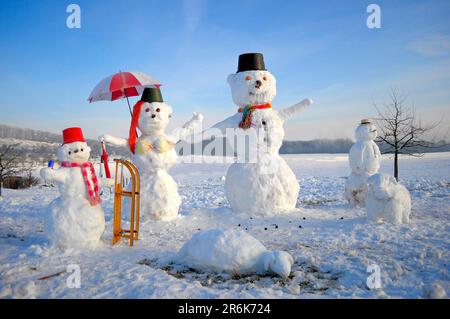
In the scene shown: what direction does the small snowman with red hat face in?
toward the camera

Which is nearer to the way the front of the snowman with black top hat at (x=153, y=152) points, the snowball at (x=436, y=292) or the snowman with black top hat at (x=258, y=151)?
the snowball

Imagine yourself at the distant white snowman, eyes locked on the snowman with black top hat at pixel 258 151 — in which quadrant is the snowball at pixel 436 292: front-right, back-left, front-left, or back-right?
front-left

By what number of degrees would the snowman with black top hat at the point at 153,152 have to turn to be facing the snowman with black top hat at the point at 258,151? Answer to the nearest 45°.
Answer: approximately 90° to its left

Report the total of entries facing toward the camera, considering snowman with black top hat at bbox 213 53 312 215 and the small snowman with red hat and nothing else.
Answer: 2

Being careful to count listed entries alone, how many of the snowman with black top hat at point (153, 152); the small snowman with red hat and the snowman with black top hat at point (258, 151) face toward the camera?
3

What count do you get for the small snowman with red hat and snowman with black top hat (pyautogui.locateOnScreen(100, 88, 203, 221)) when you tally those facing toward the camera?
2

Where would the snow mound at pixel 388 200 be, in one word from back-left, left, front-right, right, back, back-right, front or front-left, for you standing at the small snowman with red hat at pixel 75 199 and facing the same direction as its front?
left

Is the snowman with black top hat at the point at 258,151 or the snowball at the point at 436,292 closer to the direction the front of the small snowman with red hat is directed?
the snowball

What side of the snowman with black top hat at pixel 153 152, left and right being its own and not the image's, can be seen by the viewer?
front
